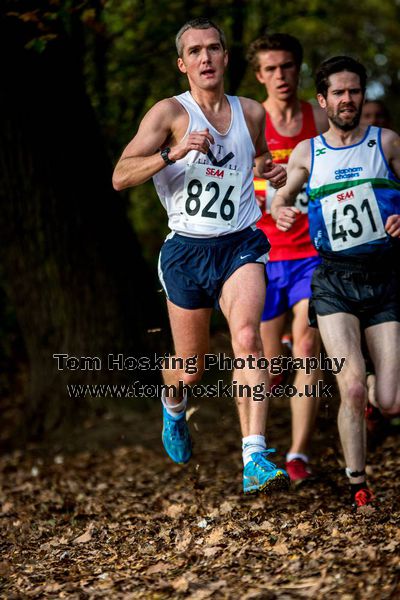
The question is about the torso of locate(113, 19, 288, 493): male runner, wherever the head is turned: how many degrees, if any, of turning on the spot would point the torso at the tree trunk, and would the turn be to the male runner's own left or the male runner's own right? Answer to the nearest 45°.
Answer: approximately 135° to the male runner's own right

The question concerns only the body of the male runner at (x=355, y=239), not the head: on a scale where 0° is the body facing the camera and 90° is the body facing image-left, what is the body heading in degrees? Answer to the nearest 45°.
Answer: approximately 0°

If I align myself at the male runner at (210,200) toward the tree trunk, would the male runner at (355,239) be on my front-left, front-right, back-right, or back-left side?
back-right

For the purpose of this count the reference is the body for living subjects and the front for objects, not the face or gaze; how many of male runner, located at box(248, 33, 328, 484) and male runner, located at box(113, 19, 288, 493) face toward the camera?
2

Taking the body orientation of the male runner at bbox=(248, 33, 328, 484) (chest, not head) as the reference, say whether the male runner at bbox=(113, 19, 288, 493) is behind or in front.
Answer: in front

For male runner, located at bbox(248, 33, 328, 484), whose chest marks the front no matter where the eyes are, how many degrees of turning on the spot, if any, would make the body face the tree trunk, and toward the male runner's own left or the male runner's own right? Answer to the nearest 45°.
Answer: approximately 135° to the male runner's own right

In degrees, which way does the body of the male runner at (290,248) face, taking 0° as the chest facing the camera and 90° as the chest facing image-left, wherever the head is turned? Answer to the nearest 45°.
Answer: approximately 0°

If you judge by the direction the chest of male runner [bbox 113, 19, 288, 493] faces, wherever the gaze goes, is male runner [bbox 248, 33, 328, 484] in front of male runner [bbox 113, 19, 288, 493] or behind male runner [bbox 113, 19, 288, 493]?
behind

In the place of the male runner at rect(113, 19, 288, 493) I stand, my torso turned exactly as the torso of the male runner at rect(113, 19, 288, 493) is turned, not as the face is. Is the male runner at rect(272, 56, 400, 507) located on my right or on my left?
on my left

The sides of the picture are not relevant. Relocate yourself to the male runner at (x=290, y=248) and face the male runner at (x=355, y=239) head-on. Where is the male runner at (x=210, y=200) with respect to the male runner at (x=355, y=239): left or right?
right
